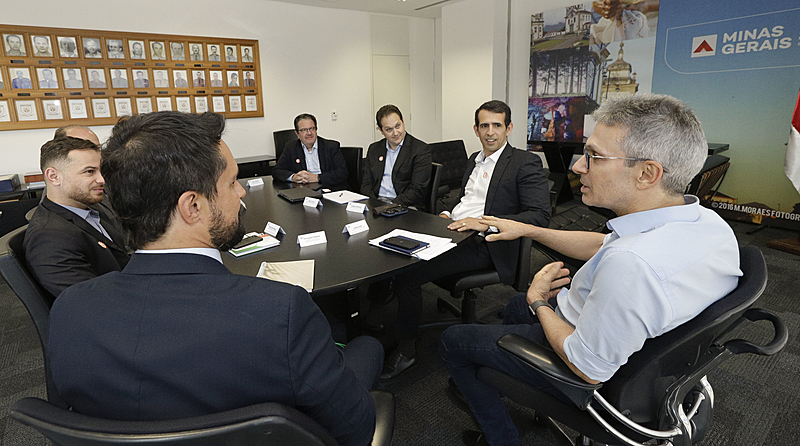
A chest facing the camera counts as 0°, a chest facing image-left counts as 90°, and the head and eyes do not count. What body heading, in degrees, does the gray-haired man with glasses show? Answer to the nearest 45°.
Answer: approximately 90°

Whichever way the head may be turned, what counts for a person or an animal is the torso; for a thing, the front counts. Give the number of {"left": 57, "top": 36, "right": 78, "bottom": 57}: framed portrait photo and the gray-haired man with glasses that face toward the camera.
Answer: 1

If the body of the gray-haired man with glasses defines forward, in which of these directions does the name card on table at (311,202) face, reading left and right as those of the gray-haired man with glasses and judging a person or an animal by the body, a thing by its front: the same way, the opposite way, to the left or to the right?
to the left

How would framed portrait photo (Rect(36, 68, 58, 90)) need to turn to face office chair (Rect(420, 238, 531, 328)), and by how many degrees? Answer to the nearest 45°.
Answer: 0° — it already faces it

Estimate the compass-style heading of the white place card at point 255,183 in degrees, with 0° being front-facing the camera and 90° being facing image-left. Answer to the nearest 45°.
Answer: approximately 315°

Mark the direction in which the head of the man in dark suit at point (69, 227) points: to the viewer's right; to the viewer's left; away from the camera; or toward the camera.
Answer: to the viewer's right

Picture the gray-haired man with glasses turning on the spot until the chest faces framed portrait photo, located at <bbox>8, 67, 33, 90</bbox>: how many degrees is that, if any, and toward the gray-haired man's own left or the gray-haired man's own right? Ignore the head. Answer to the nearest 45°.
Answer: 0° — they already face it

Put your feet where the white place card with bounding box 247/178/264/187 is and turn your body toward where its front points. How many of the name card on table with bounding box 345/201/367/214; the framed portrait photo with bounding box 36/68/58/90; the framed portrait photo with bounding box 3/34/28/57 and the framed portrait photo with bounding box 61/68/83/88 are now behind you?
3

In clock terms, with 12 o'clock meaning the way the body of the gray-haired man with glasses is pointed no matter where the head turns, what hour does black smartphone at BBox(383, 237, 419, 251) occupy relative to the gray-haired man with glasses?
The black smartphone is roughly at 1 o'clock from the gray-haired man with glasses.
